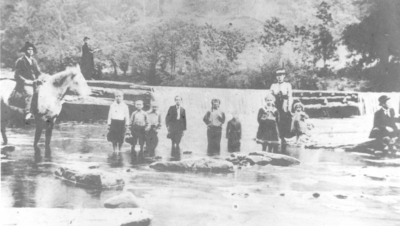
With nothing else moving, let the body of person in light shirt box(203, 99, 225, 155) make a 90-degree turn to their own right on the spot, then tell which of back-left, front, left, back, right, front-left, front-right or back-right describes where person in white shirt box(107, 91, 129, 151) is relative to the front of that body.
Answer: front

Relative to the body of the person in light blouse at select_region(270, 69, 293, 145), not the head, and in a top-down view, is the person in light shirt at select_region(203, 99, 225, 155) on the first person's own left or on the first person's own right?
on the first person's own right

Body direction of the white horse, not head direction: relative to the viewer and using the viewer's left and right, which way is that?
facing to the right of the viewer

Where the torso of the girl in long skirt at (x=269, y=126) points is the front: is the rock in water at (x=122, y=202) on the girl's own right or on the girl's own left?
on the girl's own right

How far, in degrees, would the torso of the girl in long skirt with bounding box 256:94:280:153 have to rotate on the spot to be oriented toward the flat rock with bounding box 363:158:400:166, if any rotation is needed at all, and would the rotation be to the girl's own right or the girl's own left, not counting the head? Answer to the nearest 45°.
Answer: approximately 90° to the girl's own left

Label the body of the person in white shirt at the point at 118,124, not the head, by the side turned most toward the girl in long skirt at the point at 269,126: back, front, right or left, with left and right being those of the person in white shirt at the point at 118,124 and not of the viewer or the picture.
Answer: left

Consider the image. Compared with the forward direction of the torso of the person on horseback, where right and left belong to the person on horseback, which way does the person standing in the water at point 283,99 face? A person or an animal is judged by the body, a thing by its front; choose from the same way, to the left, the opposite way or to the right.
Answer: to the right

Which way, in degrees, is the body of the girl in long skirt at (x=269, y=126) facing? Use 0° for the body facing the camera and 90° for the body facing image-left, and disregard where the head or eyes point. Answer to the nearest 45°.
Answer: approximately 0°
